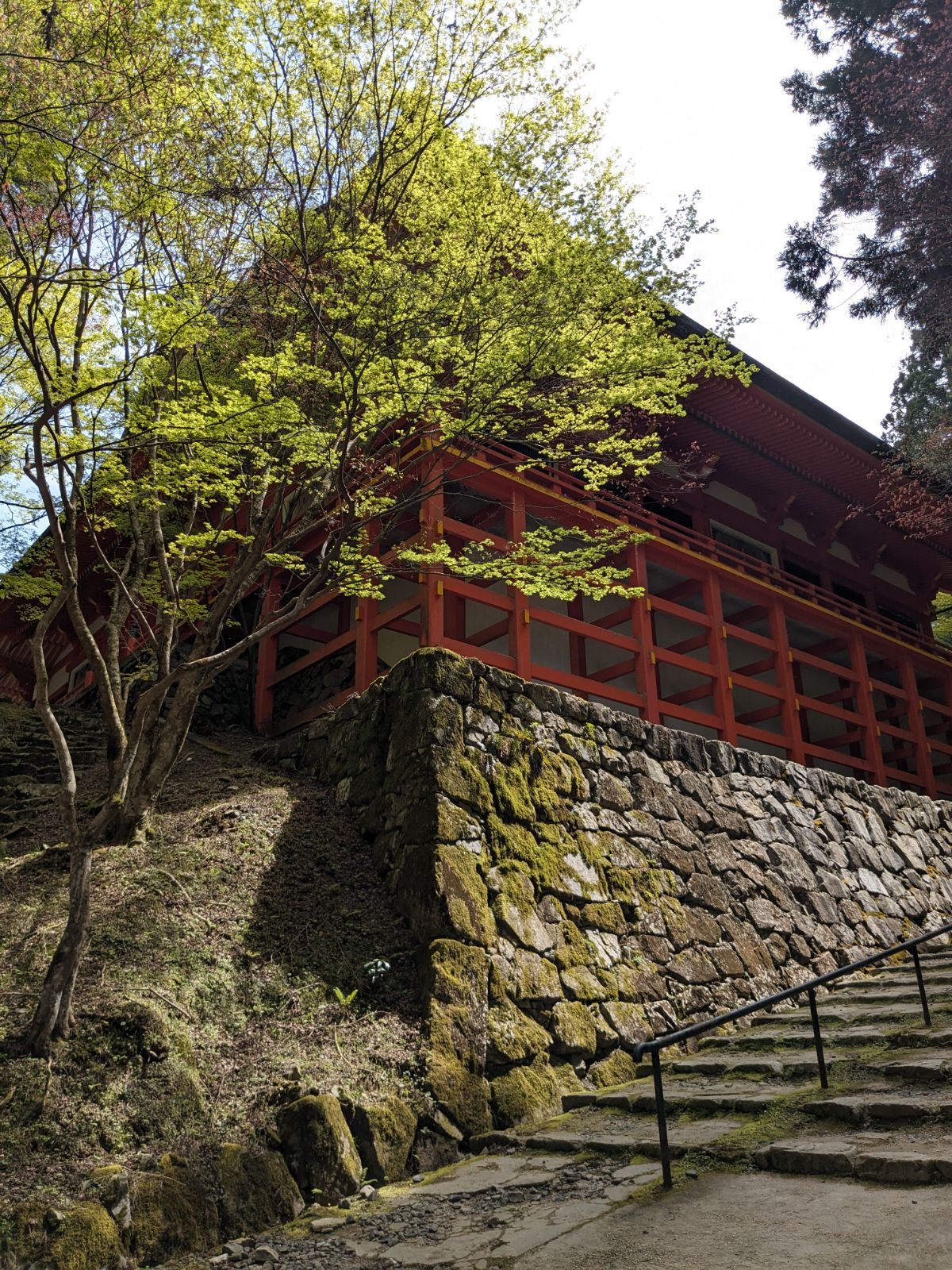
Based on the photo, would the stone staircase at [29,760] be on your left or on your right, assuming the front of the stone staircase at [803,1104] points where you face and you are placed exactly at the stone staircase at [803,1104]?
on your right

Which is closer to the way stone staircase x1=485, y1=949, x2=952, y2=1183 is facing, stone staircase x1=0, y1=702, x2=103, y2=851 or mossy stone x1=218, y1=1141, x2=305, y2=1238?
the mossy stone

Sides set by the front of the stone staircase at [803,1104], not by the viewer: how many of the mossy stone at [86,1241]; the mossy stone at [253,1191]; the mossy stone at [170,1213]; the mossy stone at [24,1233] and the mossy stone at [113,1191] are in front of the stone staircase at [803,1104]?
5

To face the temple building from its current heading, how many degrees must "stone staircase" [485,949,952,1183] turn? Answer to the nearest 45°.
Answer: approximately 135° to its right

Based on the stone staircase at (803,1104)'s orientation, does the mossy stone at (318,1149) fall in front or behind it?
in front

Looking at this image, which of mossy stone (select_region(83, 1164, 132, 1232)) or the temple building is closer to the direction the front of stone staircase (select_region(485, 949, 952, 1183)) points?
the mossy stone

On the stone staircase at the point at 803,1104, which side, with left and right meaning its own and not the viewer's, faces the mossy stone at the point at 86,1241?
front

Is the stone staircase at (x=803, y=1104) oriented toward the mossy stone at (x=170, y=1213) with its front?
yes

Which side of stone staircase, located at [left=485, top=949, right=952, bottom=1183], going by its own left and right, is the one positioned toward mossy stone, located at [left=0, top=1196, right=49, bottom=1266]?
front

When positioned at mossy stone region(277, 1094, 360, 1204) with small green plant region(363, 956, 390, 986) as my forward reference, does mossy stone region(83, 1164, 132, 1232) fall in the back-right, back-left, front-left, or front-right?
back-left
